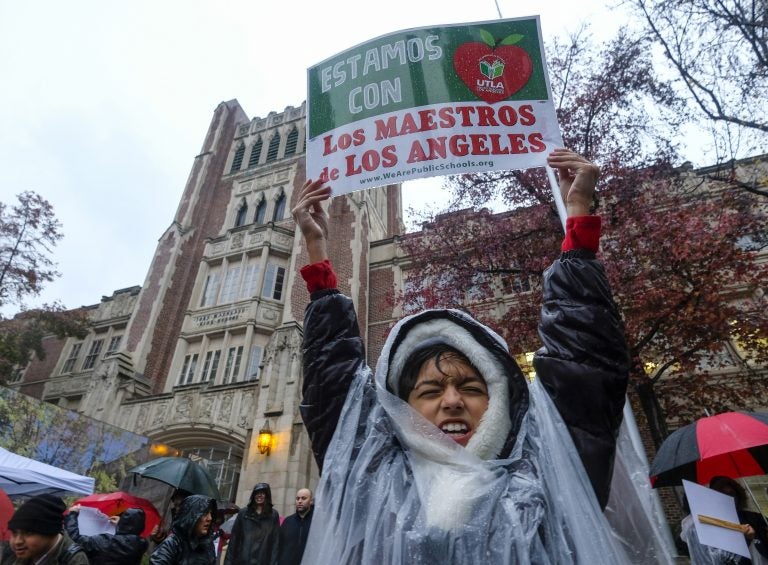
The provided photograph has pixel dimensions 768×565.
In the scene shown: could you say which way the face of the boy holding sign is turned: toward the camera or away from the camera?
toward the camera

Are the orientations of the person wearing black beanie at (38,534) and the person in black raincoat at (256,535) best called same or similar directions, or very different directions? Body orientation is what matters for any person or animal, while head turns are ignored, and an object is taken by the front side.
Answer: same or similar directions

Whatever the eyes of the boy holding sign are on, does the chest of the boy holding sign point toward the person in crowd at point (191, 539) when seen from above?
no

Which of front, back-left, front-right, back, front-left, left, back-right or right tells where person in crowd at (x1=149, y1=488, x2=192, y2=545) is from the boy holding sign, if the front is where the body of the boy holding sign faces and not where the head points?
back-right

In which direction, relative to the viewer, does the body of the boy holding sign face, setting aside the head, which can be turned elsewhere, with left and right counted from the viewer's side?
facing the viewer

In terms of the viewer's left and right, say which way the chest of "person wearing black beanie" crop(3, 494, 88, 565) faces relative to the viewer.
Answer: facing the viewer and to the left of the viewer

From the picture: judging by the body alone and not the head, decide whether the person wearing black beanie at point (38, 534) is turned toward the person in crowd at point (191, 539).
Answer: no

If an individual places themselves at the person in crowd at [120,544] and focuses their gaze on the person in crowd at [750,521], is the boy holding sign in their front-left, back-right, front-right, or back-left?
front-right

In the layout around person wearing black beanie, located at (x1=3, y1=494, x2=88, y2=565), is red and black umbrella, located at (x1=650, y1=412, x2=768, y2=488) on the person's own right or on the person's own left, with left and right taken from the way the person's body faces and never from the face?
on the person's own left

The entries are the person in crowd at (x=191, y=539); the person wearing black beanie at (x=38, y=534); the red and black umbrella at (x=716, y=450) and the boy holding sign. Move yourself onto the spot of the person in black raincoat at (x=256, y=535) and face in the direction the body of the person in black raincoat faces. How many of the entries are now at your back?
0

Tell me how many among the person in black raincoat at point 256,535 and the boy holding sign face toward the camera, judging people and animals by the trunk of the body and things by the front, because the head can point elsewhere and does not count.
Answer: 2

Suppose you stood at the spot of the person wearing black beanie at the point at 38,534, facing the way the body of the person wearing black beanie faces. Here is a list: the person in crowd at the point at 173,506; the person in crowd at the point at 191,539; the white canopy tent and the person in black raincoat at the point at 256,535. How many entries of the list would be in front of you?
0

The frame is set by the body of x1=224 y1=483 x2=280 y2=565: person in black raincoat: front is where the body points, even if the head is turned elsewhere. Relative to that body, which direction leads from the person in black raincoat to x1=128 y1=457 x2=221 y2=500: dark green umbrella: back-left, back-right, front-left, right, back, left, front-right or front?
back-right

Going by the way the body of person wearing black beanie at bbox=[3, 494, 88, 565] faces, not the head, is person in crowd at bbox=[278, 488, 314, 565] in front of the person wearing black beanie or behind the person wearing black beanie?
behind

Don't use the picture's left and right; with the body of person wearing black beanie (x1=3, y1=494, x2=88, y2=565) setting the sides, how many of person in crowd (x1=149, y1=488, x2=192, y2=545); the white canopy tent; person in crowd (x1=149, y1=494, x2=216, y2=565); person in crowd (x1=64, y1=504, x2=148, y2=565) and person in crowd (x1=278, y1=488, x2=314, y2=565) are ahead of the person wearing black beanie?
0

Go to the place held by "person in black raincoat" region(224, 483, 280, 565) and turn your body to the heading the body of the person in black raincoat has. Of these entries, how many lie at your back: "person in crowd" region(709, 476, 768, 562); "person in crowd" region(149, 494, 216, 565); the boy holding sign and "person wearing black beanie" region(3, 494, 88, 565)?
0

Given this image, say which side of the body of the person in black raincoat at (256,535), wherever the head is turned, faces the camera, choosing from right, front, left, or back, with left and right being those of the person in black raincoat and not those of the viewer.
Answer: front

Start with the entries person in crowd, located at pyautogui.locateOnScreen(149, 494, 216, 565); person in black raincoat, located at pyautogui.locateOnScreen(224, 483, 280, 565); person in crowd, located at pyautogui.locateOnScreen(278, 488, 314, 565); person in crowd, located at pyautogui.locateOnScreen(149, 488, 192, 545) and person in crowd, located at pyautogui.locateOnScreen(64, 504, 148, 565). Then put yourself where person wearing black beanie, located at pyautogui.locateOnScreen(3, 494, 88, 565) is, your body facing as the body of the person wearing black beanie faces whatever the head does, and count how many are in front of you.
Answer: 0

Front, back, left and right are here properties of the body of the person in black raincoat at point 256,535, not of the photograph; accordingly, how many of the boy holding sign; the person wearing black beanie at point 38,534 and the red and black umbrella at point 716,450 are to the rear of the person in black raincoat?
0

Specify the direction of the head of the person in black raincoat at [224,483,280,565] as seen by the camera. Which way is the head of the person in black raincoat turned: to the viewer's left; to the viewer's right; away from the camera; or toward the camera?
toward the camera

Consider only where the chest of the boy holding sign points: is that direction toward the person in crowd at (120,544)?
no

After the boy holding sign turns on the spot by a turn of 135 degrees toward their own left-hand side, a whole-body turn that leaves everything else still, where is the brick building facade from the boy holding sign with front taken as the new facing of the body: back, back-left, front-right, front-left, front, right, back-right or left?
left
